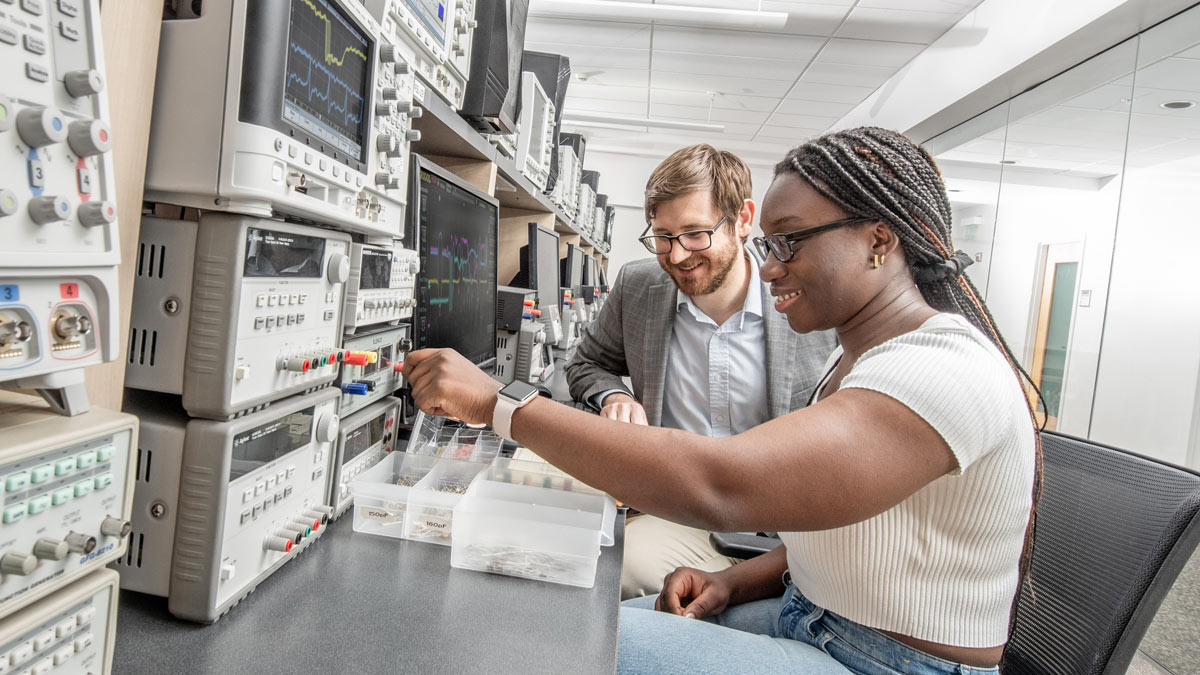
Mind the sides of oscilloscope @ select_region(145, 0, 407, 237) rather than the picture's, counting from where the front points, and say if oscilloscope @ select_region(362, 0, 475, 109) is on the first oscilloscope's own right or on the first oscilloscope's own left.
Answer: on the first oscilloscope's own left

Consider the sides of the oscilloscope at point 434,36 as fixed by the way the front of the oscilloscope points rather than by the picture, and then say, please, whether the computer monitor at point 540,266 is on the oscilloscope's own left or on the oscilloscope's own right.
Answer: on the oscilloscope's own left

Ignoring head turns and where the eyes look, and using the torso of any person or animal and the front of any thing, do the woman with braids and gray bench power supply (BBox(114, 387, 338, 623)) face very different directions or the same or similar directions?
very different directions

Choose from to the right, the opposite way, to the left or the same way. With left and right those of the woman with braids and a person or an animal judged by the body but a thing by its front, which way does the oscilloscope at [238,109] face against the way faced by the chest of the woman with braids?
the opposite way

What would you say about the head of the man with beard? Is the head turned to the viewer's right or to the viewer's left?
to the viewer's left

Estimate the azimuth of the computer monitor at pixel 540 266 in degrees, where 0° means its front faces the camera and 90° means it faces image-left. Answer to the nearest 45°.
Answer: approximately 315°

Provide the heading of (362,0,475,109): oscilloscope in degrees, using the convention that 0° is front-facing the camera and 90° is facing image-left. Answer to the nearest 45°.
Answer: approximately 315°

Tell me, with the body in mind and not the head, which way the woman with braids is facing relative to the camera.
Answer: to the viewer's left

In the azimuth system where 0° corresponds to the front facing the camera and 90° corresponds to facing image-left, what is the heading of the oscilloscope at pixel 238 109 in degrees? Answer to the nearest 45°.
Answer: approximately 315°
